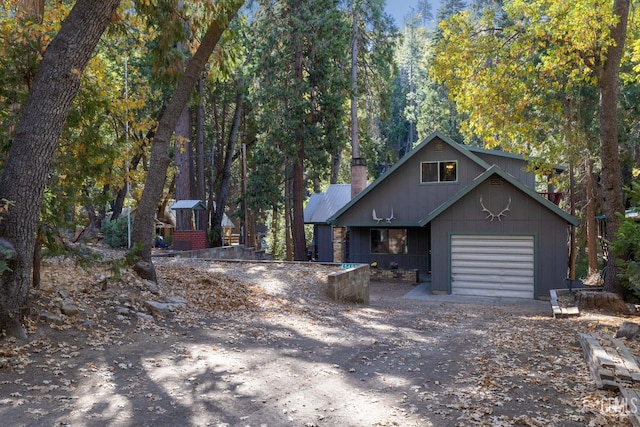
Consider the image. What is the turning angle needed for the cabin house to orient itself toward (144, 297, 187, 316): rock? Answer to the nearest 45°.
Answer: approximately 45° to its right

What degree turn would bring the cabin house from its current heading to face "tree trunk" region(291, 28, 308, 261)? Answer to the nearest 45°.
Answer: approximately 135° to its right

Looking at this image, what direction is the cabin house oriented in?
toward the camera

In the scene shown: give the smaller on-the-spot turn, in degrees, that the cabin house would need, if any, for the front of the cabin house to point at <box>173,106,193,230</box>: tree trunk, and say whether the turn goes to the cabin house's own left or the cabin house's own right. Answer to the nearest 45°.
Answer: approximately 90° to the cabin house's own right

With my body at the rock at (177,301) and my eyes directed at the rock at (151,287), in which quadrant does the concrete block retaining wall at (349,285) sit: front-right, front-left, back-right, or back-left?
back-right

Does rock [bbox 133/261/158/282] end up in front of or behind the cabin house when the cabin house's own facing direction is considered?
in front

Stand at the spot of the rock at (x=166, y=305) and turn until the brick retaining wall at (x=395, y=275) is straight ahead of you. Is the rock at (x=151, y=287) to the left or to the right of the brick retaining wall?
left

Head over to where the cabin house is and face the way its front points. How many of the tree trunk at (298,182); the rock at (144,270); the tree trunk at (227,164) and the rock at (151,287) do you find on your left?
0

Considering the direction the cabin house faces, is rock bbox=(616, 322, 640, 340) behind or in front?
in front

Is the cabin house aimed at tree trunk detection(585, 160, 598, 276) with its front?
no

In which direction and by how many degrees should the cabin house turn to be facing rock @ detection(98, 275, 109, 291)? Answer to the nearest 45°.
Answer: approximately 45° to its right

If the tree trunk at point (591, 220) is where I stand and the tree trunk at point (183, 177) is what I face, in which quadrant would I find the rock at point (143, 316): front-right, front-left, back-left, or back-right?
front-left

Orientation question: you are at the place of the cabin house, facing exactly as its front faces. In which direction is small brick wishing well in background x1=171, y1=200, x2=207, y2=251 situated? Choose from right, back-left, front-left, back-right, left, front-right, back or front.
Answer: right

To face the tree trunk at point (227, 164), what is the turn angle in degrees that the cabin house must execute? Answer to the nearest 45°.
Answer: approximately 135° to its right

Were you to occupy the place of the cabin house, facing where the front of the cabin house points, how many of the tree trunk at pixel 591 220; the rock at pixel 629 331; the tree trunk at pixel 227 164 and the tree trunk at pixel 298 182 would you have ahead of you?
1

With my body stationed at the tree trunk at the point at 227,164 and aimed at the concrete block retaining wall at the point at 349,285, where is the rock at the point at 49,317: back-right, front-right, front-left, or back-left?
front-right
